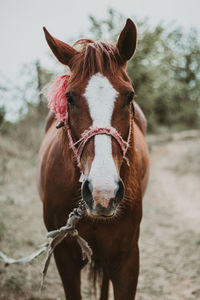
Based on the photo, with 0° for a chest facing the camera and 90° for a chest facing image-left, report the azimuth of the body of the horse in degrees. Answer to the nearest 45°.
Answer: approximately 0°
